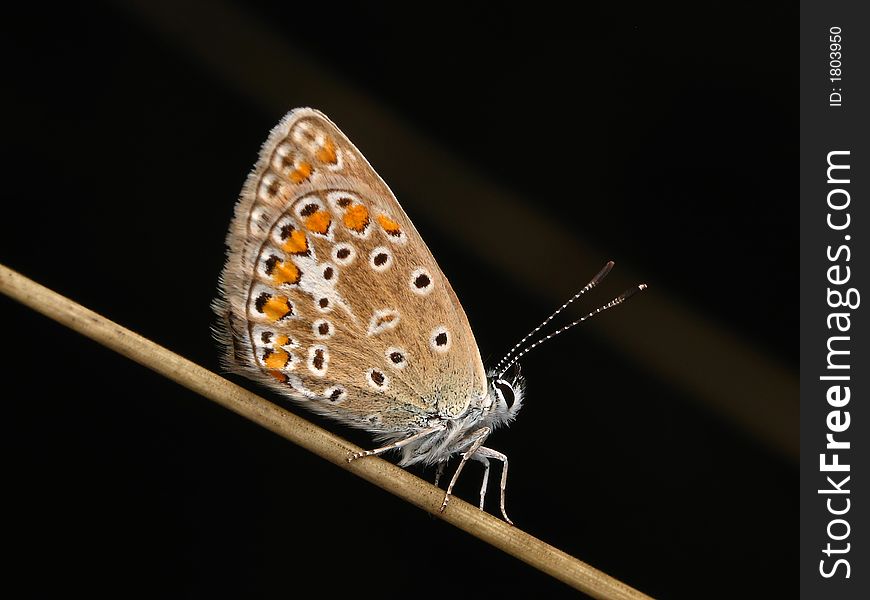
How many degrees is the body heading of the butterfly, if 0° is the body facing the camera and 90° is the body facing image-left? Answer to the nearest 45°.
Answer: approximately 270°
